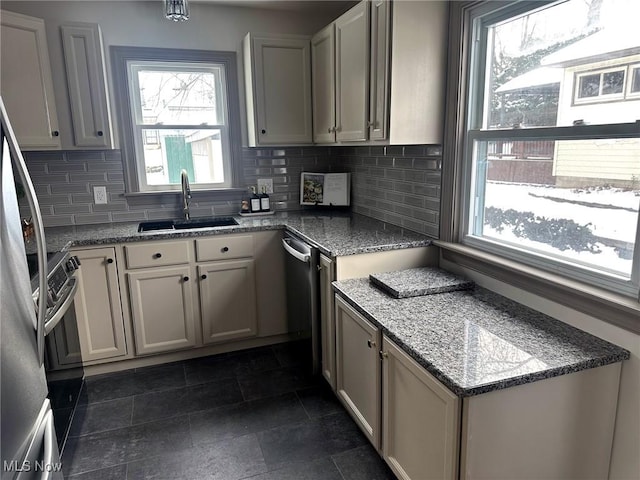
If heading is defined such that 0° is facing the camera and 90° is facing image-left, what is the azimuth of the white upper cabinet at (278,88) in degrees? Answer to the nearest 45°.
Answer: approximately 0°

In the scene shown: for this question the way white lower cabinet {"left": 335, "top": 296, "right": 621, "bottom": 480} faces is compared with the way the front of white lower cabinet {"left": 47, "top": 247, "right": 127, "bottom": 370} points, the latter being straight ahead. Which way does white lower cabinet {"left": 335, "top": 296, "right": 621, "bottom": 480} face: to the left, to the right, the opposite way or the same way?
to the right

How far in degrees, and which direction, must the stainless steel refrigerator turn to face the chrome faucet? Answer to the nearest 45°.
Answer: approximately 45° to its left

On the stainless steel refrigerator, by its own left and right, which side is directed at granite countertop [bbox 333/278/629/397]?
front
